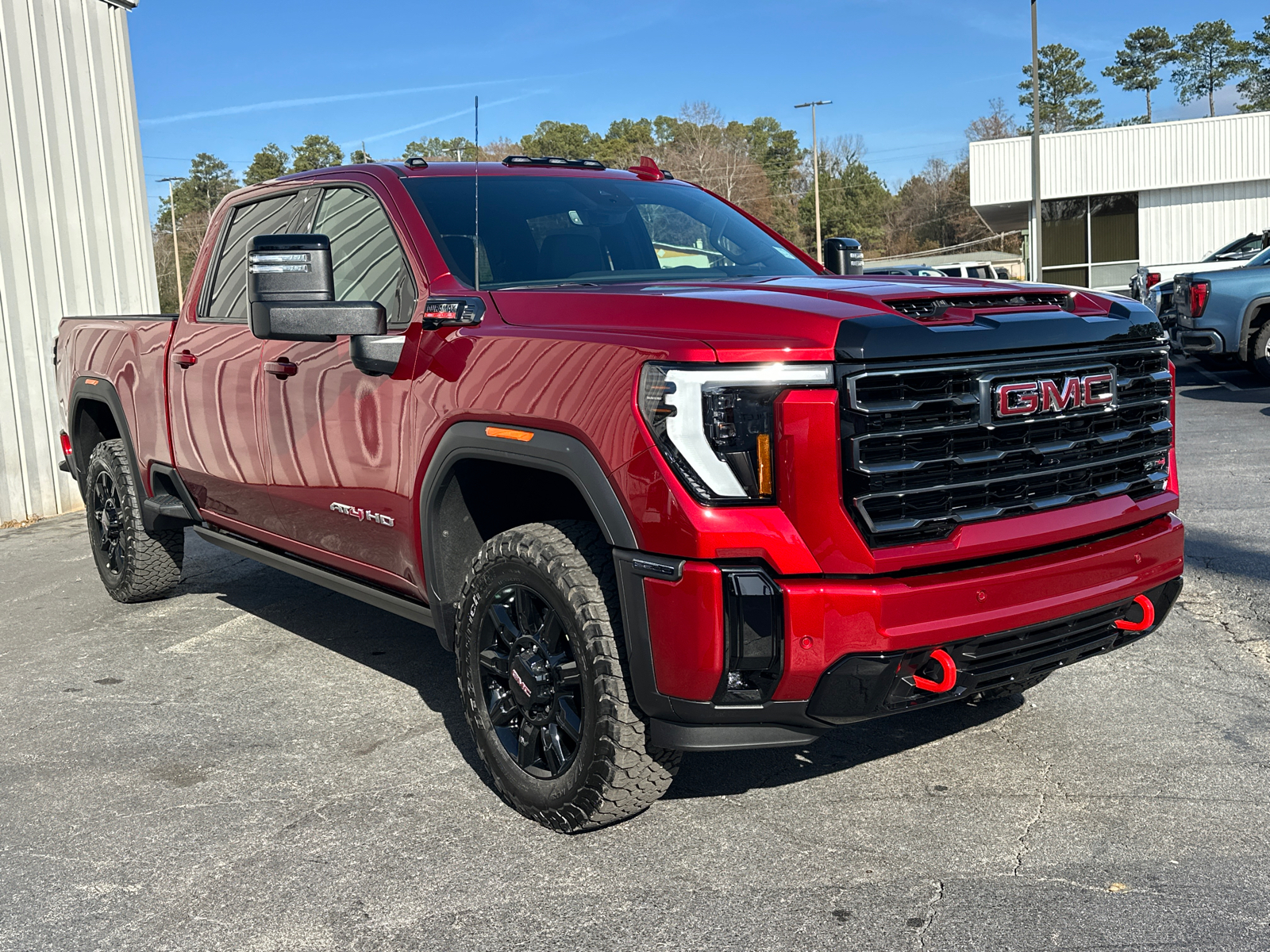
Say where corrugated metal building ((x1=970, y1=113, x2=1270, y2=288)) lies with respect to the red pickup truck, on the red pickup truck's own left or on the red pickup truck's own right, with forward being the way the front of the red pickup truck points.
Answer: on the red pickup truck's own left

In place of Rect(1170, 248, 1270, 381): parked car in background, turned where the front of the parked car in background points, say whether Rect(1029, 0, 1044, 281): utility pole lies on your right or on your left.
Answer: on your left

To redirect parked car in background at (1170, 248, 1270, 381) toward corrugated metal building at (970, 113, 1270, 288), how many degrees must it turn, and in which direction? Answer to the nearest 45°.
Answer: approximately 90° to its left

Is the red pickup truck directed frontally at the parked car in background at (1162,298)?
no

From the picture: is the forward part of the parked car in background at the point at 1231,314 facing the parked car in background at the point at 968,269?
no

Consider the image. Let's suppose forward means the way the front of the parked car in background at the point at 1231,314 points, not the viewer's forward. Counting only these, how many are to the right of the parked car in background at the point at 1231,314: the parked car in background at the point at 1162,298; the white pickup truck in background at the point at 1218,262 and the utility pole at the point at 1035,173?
0

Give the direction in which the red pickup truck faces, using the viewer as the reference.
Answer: facing the viewer and to the right of the viewer

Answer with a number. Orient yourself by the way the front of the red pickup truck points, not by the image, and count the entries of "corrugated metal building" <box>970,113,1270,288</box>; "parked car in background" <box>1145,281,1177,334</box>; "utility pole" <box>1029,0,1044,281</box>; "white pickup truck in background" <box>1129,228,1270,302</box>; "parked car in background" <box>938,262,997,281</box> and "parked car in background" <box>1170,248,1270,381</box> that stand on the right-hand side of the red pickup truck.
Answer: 0

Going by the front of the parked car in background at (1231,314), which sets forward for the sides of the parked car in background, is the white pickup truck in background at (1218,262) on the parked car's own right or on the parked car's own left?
on the parked car's own left

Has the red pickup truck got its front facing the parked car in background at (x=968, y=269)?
no

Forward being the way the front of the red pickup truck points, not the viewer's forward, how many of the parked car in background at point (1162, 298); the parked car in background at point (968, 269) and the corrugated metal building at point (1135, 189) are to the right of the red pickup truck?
0
